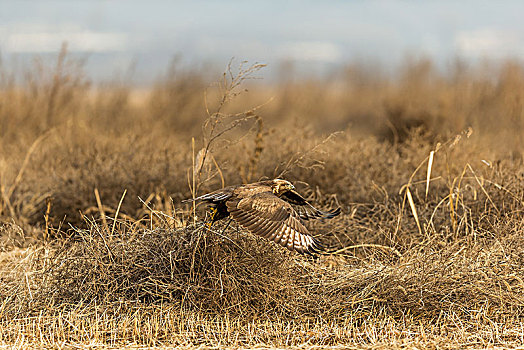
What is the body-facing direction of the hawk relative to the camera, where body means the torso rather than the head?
to the viewer's right
